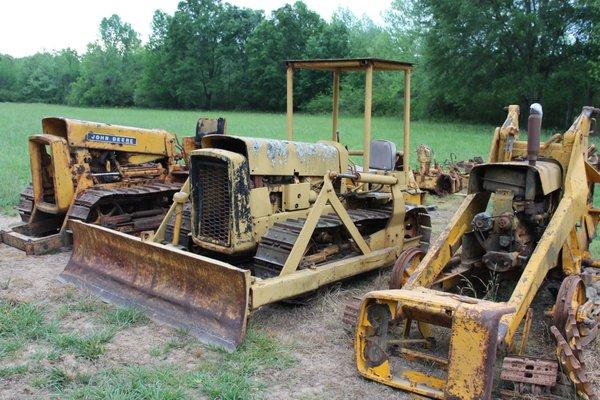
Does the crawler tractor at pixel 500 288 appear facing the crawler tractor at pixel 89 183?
no

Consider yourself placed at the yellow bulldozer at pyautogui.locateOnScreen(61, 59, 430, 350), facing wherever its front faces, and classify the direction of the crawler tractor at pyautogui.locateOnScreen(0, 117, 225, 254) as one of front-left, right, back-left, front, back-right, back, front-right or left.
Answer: right

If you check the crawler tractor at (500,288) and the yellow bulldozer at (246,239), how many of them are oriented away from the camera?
0

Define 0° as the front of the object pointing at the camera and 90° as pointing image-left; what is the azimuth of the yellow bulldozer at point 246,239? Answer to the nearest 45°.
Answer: approximately 45°

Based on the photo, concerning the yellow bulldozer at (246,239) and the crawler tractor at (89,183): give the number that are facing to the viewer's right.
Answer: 0

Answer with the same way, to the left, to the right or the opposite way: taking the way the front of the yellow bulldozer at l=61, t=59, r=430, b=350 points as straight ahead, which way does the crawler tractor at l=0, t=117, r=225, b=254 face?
the same way

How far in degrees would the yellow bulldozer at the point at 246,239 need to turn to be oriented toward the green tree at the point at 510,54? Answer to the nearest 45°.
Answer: approximately 180°

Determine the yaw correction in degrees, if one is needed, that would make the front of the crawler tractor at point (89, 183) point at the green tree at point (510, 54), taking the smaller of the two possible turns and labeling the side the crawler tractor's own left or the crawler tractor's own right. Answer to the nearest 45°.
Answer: approximately 180°

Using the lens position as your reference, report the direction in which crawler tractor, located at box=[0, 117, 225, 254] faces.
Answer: facing the viewer and to the left of the viewer

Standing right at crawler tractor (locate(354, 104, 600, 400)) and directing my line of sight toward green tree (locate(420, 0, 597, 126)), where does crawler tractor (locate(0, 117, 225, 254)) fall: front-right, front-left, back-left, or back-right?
front-left

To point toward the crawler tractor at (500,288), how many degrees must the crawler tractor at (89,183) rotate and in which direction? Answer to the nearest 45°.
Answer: approximately 90° to its left

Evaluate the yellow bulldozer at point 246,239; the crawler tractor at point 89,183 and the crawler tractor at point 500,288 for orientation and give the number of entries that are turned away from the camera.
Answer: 0

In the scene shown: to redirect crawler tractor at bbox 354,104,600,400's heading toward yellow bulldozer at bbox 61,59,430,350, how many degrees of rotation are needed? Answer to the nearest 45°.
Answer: approximately 45° to its right

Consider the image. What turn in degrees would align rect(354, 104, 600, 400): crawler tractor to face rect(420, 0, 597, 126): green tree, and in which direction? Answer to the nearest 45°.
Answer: approximately 135° to its right

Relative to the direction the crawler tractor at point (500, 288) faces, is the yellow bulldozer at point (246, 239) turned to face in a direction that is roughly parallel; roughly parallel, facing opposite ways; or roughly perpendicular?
roughly parallel
